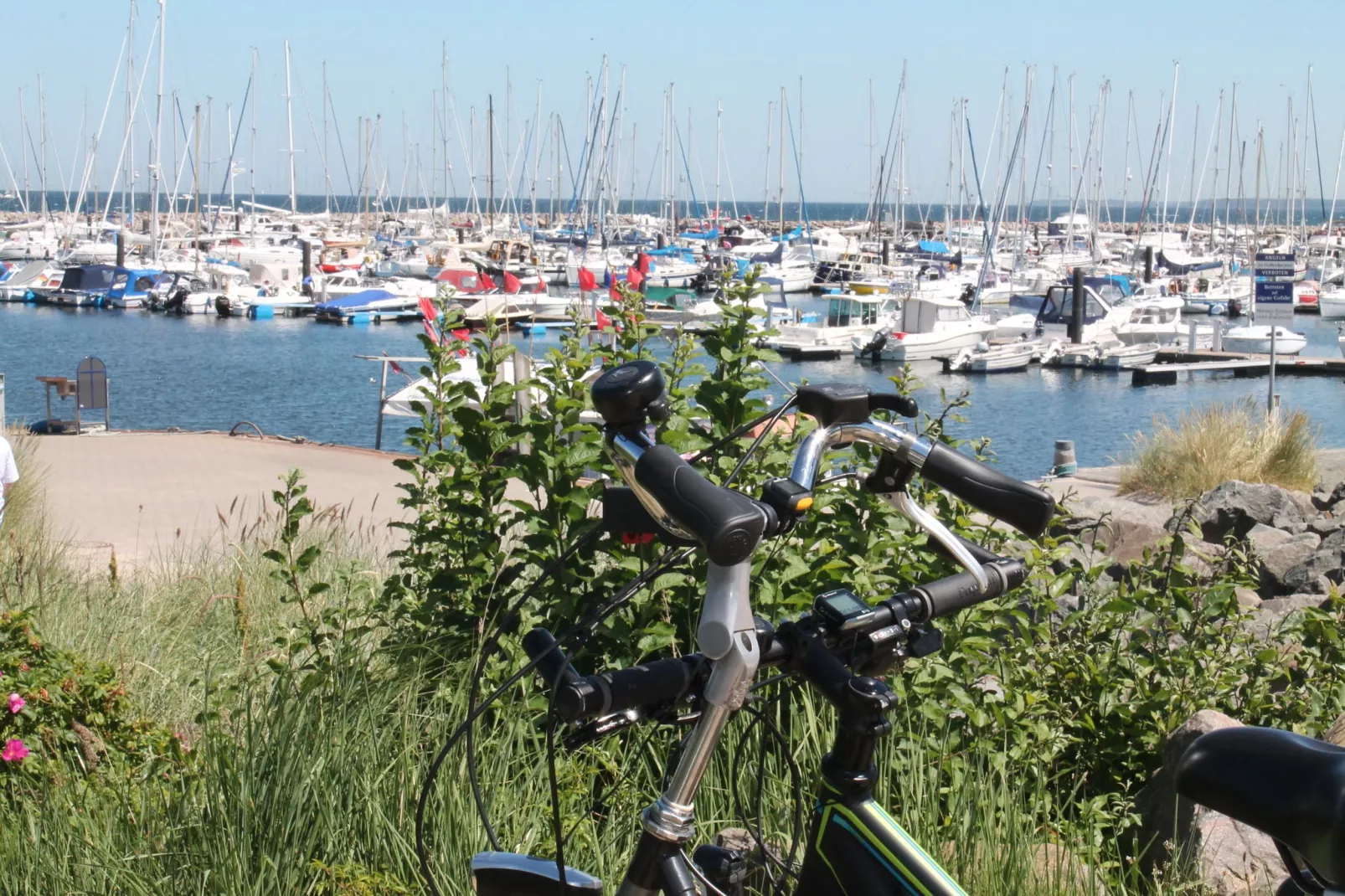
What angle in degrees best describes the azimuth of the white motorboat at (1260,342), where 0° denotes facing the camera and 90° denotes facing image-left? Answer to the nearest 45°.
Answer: approximately 270°

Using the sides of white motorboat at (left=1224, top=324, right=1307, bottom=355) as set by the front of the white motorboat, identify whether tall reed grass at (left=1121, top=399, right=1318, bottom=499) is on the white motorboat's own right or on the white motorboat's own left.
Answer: on the white motorboat's own right

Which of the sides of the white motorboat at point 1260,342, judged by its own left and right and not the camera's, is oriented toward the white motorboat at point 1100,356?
back

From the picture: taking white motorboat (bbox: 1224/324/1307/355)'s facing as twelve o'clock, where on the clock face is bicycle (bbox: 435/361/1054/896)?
The bicycle is roughly at 3 o'clock from the white motorboat.

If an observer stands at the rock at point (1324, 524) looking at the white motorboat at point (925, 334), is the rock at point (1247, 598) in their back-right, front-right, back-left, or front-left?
back-left

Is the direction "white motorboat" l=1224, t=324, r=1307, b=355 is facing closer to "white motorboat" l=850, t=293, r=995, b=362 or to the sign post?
the sign post

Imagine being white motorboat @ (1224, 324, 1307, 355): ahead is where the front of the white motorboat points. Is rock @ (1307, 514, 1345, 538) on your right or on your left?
on your right

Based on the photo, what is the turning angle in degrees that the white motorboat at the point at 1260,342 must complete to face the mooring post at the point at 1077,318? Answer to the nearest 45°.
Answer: approximately 180°

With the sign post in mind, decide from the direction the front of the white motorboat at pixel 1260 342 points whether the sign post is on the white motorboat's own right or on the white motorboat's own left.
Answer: on the white motorboat's own right

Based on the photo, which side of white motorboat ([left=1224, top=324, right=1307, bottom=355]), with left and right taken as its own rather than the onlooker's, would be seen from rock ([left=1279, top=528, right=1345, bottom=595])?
right
